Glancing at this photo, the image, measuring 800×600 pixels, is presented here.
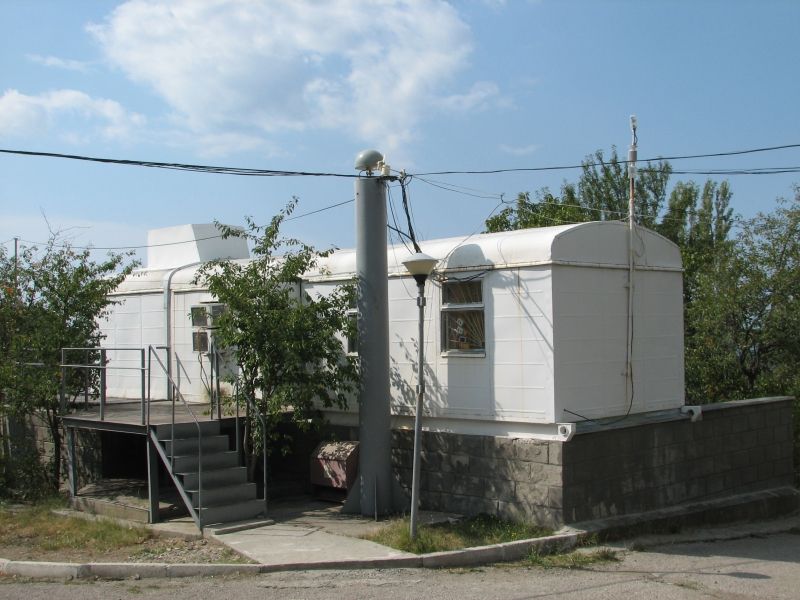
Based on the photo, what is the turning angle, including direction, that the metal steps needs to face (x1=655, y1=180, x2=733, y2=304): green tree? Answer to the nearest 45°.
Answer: approximately 90° to its left

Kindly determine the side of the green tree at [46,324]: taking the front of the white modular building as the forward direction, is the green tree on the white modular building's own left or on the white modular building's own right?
on the white modular building's own right

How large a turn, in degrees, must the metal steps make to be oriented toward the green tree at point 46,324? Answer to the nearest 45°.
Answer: approximately 180°

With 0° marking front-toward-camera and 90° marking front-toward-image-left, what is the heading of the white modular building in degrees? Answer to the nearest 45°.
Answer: approximately 45°

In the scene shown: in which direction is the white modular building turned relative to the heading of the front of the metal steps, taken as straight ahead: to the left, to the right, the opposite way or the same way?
to the right

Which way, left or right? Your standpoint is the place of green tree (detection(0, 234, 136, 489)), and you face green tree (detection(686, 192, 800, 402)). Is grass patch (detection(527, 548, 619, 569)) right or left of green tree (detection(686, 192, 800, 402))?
right

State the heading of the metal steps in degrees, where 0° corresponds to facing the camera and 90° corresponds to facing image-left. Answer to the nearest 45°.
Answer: approximately 315°
